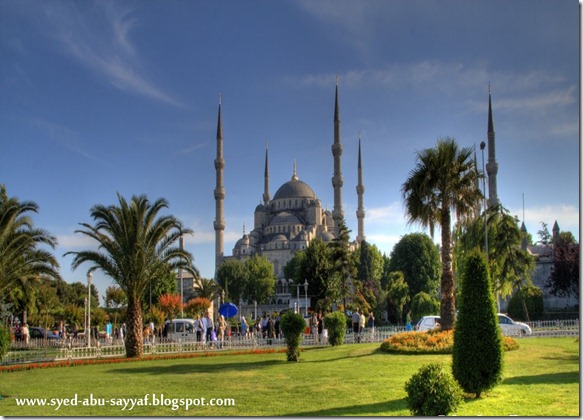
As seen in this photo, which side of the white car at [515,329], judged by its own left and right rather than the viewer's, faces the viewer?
right

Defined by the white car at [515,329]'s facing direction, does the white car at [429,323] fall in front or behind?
behind

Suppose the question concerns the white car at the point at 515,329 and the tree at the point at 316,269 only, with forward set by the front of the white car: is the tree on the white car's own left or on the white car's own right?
on the white car's own left

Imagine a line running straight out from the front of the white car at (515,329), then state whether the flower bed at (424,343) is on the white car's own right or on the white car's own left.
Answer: on the white car's own right

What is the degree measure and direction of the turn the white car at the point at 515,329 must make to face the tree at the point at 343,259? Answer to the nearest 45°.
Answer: approximately 135° to its left
